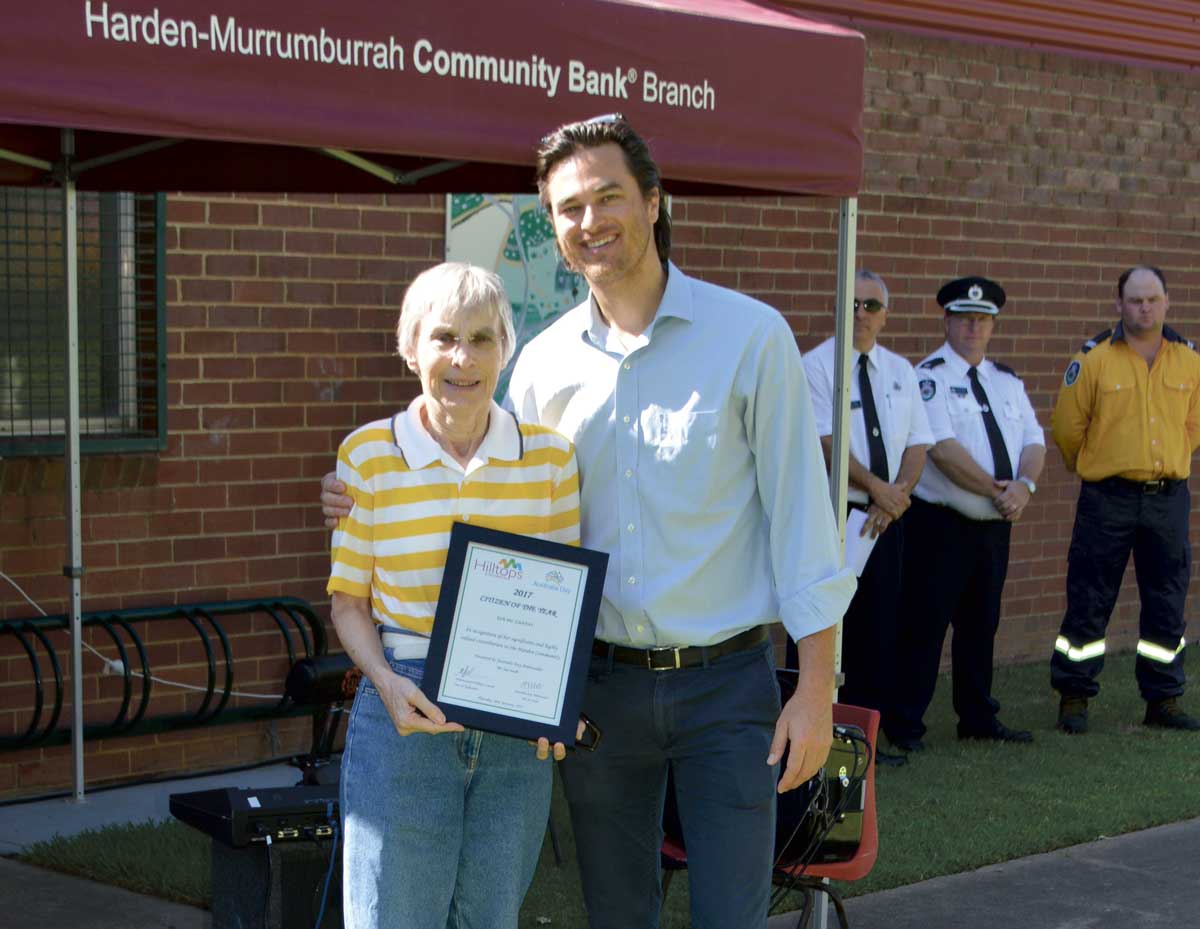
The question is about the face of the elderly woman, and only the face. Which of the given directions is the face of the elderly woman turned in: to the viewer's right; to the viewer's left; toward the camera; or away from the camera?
toward the camera

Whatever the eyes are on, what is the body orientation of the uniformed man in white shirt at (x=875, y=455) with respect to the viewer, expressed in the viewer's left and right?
facing the viewer

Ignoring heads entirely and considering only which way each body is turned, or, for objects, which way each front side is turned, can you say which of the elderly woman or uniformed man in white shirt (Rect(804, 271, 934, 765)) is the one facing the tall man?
the uniformed man in white shirt

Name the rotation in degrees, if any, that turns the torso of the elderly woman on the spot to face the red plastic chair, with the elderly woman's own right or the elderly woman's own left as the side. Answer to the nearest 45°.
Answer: approximately 135° to the elderly woman's own left

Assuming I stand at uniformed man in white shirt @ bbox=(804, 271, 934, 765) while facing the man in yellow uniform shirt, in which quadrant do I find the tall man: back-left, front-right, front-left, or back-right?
back-right

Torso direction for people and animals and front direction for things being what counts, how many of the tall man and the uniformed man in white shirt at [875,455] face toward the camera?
2

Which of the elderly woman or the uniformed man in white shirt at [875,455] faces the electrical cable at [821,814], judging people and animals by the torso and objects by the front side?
the uniformed man in white shirt

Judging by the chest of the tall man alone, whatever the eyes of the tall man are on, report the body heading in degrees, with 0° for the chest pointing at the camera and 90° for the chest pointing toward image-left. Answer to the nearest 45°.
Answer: approximately 0°

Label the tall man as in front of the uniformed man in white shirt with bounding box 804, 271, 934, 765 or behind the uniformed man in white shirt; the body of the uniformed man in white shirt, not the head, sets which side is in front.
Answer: in front

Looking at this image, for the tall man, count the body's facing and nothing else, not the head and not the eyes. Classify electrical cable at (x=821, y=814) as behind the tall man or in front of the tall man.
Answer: behind

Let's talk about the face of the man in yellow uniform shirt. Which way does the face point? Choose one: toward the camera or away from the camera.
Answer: toward the camera

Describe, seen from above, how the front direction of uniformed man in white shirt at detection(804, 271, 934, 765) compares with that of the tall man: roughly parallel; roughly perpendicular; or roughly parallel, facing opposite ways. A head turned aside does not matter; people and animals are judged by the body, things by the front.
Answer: roughly parallel

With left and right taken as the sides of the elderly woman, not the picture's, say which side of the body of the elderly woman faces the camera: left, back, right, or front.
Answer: front

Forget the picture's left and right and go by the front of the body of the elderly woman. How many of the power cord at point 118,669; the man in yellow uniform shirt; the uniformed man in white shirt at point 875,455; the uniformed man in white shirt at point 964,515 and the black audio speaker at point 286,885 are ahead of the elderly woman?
0

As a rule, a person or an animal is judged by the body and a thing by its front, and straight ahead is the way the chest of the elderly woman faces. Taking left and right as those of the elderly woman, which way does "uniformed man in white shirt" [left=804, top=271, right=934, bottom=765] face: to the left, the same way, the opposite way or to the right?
the same way
